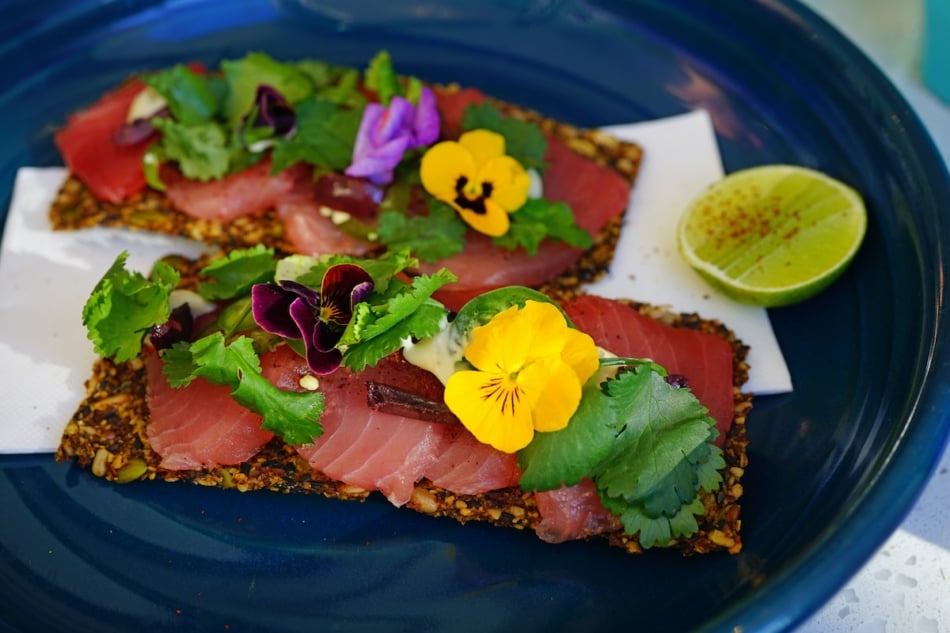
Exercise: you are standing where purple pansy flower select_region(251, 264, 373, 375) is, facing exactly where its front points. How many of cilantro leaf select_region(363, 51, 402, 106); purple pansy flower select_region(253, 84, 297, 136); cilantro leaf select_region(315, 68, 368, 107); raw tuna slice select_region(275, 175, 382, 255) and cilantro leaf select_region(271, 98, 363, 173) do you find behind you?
5

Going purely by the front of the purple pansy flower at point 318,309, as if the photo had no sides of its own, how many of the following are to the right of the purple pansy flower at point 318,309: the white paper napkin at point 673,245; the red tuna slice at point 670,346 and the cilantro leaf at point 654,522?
0

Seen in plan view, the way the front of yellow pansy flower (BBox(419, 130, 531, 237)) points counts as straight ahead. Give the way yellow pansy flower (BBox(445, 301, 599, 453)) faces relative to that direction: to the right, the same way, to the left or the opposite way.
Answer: the same way

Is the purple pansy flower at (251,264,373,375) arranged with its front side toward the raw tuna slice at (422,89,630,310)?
no

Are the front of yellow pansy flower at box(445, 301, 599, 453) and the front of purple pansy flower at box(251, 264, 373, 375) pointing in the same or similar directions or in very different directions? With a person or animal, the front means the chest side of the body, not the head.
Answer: same or similar directions

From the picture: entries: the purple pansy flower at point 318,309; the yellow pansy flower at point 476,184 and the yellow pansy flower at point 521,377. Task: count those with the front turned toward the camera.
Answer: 3

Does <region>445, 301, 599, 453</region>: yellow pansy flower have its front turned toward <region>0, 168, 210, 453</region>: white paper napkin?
no

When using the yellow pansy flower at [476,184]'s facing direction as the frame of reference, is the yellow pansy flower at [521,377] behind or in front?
in front

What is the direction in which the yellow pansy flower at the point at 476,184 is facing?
toward the camera

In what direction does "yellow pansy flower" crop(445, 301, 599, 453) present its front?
toward the camera

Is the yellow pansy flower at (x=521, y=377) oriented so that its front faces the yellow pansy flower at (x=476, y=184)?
no

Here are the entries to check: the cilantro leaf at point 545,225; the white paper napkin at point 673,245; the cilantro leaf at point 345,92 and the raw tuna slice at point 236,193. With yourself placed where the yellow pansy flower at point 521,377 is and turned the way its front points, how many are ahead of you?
0

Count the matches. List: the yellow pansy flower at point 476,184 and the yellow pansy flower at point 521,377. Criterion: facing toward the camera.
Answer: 2

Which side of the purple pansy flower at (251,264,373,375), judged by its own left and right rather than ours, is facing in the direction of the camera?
front

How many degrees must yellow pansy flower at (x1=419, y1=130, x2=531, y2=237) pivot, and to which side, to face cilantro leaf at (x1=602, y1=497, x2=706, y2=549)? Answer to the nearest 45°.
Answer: approximately 45° to its left

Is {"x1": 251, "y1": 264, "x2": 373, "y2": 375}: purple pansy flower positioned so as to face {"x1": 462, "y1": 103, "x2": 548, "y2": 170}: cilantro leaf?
no

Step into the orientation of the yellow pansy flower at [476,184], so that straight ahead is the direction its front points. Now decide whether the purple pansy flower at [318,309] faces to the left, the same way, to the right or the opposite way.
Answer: the same way
